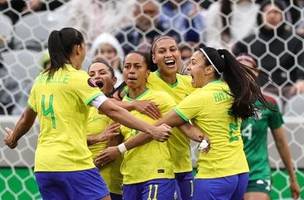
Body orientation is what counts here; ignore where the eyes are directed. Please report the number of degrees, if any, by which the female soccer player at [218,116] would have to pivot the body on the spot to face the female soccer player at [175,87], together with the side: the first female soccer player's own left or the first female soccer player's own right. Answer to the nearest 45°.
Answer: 0° — they already face them

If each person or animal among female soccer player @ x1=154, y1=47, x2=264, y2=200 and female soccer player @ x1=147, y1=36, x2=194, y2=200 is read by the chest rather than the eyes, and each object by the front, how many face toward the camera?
1

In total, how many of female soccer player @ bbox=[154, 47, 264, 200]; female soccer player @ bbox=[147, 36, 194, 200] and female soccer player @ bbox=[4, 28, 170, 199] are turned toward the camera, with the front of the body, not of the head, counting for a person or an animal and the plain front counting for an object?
1

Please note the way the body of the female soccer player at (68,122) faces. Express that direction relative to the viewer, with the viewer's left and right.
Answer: facing away from the viewer and to the right of the viewer

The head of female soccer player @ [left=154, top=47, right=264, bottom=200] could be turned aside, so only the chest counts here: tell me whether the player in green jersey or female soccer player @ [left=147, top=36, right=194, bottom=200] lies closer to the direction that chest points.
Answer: the female soccer player

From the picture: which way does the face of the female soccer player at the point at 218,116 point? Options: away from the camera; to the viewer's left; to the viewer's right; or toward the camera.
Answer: to the viewer's left

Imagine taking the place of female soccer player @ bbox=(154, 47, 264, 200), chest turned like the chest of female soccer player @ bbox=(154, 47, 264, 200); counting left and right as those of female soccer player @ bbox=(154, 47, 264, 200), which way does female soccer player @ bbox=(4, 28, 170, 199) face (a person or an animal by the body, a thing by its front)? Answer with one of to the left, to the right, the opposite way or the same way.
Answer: to the right

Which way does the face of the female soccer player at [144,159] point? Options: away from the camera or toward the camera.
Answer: toward the camera

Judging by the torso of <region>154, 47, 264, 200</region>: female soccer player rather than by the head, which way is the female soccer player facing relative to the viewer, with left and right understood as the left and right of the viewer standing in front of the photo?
facing away from the viewer and to the left of the viewer

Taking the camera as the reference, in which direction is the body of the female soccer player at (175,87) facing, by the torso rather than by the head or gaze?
toward the camera

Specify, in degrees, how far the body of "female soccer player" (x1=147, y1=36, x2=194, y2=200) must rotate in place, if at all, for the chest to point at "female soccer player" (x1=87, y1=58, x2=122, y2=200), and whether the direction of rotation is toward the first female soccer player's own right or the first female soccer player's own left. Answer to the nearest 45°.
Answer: approximately 90° to the first female soccer player's own right

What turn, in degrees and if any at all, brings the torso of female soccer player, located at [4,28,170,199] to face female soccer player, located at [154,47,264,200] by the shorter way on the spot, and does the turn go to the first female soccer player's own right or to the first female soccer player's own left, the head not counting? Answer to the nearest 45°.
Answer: approximately 45° to the first female soccer player's own right
